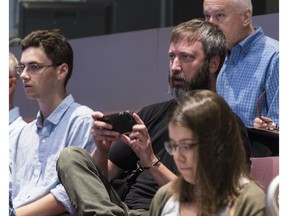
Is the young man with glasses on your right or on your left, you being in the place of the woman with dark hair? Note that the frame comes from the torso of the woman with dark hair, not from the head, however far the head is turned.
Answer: on your right

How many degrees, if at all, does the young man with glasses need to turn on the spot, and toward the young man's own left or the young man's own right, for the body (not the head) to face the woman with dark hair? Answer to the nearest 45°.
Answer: approximately 45° to the young man's own left

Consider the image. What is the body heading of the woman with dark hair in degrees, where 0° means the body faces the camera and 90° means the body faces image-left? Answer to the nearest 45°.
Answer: approximately 45°

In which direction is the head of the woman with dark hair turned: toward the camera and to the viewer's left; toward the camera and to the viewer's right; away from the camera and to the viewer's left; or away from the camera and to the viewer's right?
toward the camera and to the viewer's left
